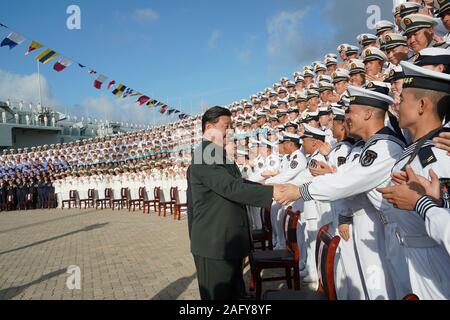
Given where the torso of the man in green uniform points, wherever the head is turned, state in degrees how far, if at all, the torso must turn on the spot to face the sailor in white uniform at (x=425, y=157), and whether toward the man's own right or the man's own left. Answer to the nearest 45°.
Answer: approximately 45° to the man's own right

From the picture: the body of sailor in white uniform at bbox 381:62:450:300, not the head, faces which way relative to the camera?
to the viewer's left

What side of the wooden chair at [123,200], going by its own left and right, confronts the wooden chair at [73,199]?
right

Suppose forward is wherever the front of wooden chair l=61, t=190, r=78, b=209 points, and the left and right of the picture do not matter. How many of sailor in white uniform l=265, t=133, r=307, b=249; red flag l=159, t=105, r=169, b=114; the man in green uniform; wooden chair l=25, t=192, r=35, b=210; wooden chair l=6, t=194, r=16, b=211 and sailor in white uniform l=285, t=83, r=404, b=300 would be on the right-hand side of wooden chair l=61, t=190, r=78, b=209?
2

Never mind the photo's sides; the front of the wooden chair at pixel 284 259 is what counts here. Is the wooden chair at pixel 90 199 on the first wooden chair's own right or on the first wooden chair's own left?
on the first wooden chair's own right

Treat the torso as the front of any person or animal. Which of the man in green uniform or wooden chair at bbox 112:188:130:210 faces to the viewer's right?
the man in green uniform

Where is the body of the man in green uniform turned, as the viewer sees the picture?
to the viewer's right

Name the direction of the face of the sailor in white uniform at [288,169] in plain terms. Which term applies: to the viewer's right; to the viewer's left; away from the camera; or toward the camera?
to the viewer's left

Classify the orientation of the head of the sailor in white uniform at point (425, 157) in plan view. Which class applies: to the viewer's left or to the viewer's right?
to the viewer's left
